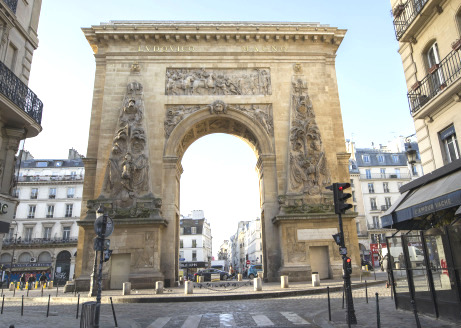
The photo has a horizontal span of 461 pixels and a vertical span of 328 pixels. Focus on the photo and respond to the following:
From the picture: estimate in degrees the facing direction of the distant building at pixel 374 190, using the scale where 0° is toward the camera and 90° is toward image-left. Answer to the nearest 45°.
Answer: approximately 0°

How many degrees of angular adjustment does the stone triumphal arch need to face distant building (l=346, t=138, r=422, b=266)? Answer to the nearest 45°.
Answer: approximately 135° to its left

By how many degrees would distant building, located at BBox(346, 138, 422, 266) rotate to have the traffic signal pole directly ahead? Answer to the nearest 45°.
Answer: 0° — it already faces it

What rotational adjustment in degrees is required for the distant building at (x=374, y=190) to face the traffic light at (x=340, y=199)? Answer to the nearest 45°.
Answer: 0° — it already faces it

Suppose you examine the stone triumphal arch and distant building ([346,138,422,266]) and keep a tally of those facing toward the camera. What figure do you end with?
2

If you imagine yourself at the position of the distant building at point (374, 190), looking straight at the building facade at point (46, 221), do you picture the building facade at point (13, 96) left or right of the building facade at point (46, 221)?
left
